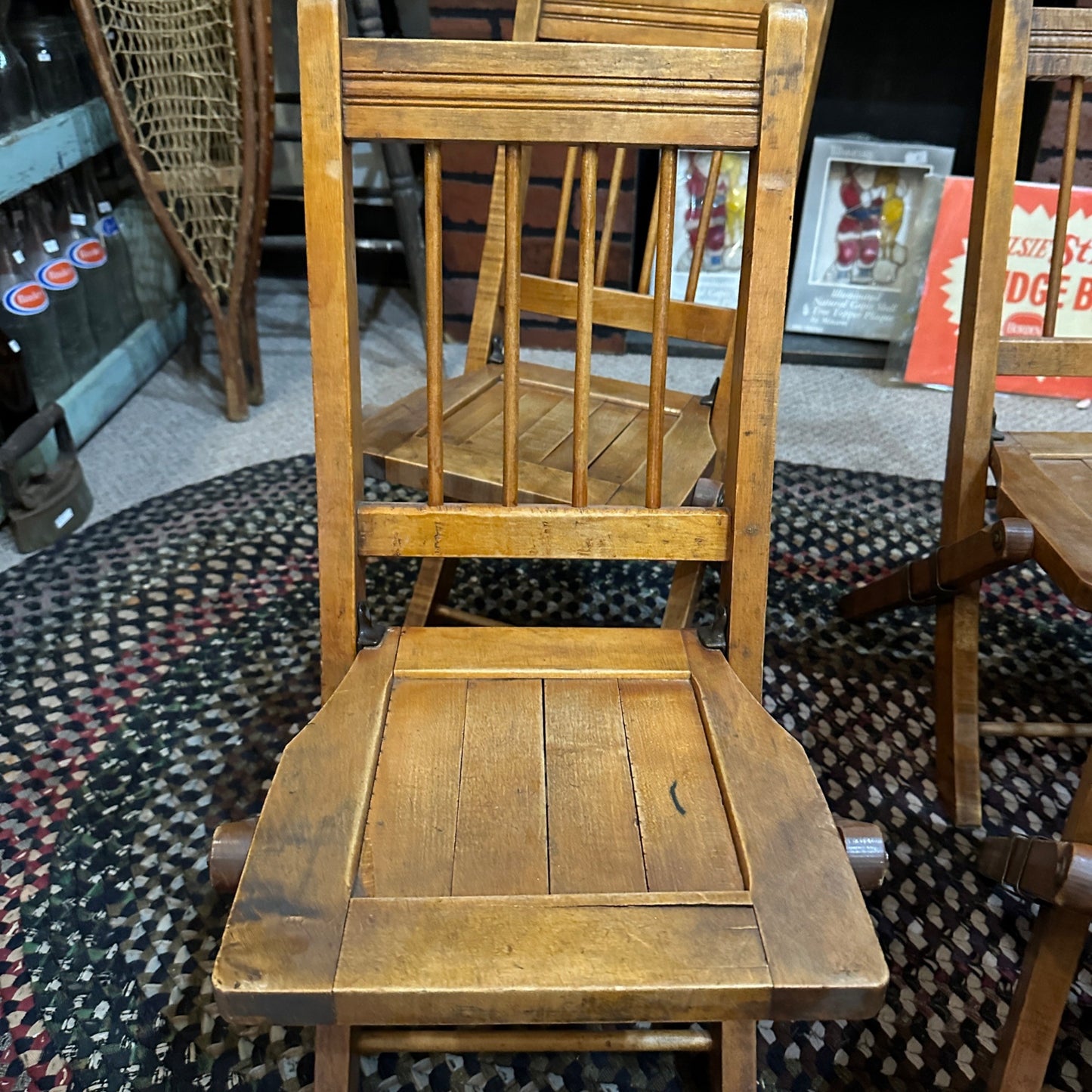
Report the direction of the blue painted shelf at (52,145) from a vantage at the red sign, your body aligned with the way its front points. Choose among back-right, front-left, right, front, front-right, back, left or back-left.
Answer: front-right

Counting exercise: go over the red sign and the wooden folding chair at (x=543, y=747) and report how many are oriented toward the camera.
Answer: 2

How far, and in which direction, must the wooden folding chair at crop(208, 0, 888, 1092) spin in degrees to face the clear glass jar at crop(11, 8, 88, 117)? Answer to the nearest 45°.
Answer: approximately 135° to its right

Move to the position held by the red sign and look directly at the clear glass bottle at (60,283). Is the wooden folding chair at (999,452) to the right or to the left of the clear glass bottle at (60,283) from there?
left

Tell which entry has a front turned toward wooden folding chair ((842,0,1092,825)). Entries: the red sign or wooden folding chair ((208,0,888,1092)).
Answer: the red sign

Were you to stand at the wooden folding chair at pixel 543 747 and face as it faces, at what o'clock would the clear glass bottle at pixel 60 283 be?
The clear glass bottle is roughly at 5 o'clock from the wooden folding chair.

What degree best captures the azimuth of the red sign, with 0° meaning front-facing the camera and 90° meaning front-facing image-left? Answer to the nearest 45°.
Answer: approximately 0°

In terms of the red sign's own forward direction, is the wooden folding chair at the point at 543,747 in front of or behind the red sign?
in front
